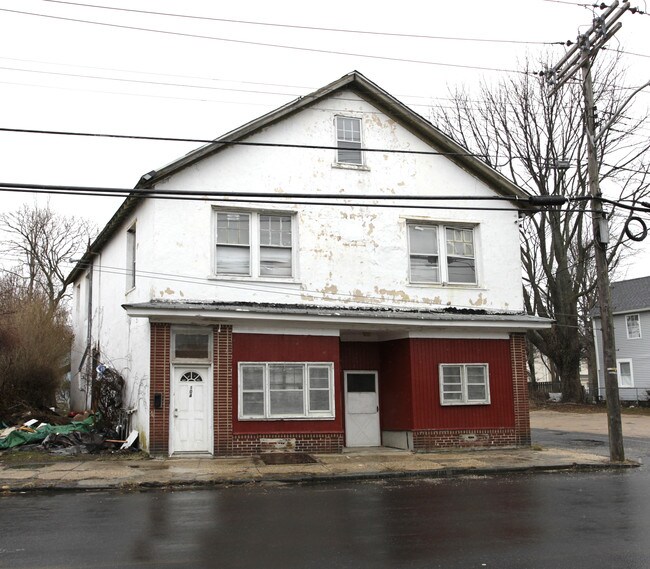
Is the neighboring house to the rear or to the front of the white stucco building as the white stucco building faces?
to the rear

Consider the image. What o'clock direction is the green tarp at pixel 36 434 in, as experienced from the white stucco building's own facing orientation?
The green tarp is roughly at 3 o'clock from the white stucco building.

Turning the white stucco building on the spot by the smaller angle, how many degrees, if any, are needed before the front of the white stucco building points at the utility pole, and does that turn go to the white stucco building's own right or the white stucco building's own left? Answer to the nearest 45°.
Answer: approximately 90° to the white stucco building's own left

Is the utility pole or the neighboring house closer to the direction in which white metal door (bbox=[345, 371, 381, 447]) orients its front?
the utility pole

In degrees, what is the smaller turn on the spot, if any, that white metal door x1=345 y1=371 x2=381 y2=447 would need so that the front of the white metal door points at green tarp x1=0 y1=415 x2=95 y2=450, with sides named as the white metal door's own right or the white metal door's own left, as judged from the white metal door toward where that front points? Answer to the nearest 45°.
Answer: approximately 90° to the white metal door's own right

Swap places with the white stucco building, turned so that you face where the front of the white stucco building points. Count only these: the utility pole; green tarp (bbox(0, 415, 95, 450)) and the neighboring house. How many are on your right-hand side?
1

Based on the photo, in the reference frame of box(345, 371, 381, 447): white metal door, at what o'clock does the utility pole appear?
The utility pole is roughly at 10 o'clock from the white metal door.

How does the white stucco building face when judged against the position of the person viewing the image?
facing the viewer

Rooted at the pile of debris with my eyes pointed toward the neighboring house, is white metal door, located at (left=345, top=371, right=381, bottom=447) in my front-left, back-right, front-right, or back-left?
front-right

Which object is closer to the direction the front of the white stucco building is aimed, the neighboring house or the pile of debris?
the pile of debris

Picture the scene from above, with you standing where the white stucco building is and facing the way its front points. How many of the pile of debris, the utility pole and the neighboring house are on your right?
1

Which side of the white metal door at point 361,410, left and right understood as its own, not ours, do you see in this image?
front

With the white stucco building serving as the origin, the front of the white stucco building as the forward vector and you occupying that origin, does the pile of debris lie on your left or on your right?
on your right
